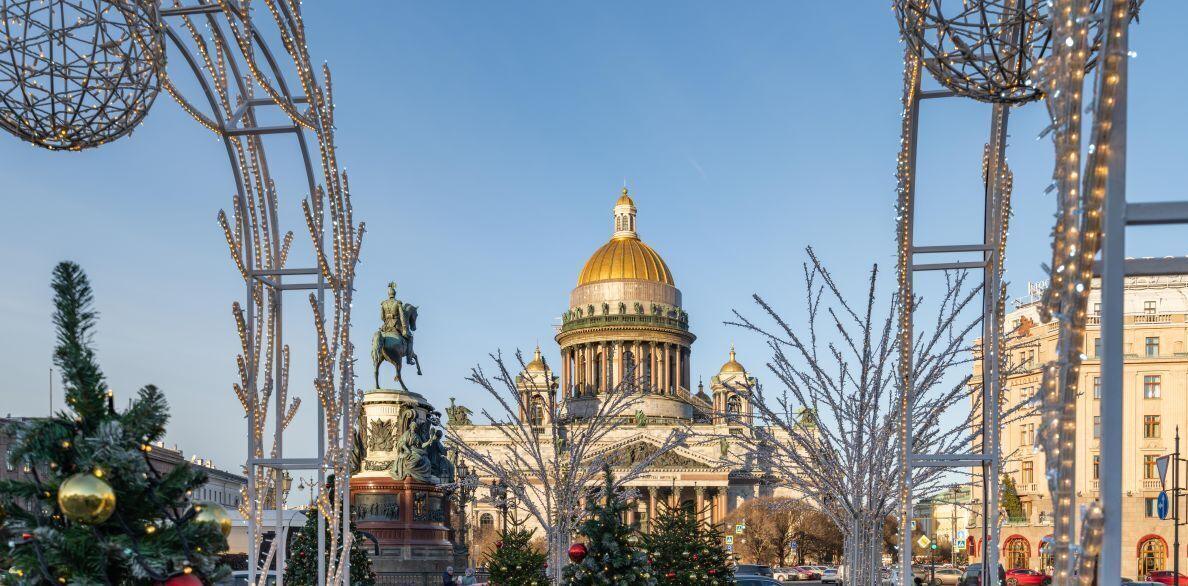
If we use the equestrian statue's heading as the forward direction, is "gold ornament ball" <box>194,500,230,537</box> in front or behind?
behind

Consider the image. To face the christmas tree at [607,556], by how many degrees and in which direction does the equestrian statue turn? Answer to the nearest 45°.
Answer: approximately 135° to its right

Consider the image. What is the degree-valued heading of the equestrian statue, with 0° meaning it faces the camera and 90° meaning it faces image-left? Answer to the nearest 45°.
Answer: approximately 225°

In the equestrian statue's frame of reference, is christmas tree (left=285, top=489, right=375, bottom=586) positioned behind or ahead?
behind

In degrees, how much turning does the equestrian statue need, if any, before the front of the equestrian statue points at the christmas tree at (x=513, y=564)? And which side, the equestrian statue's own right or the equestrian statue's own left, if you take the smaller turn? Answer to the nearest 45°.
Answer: approximately 135° to the equestrian statue's own right

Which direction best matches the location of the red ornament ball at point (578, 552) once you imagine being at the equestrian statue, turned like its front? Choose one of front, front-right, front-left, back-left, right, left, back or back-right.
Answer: back-right

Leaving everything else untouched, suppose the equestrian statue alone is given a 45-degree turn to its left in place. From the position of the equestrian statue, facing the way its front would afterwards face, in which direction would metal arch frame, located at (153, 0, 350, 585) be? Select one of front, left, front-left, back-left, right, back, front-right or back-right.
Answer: back

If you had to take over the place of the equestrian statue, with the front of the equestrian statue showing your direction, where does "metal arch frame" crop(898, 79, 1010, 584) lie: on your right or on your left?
on your right

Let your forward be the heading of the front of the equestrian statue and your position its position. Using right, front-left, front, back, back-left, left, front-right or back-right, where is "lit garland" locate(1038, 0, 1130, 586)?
back-right

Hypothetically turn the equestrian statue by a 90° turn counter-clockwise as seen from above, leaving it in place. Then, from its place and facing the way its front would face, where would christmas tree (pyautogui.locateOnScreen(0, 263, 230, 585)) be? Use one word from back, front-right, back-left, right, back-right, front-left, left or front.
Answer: back-left
